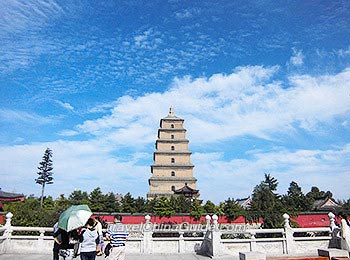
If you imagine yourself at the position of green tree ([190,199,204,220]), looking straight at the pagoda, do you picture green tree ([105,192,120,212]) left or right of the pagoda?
left

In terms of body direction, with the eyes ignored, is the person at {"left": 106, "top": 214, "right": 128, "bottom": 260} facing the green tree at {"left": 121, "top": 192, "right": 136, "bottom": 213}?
yes

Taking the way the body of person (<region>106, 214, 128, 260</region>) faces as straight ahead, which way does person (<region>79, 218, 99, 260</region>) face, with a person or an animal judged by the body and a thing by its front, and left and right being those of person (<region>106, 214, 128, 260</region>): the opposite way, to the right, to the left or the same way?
the same way

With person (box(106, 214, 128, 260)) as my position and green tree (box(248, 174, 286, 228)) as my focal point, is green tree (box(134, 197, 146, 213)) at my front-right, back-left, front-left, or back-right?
front-left

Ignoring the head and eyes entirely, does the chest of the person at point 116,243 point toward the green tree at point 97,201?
yes
